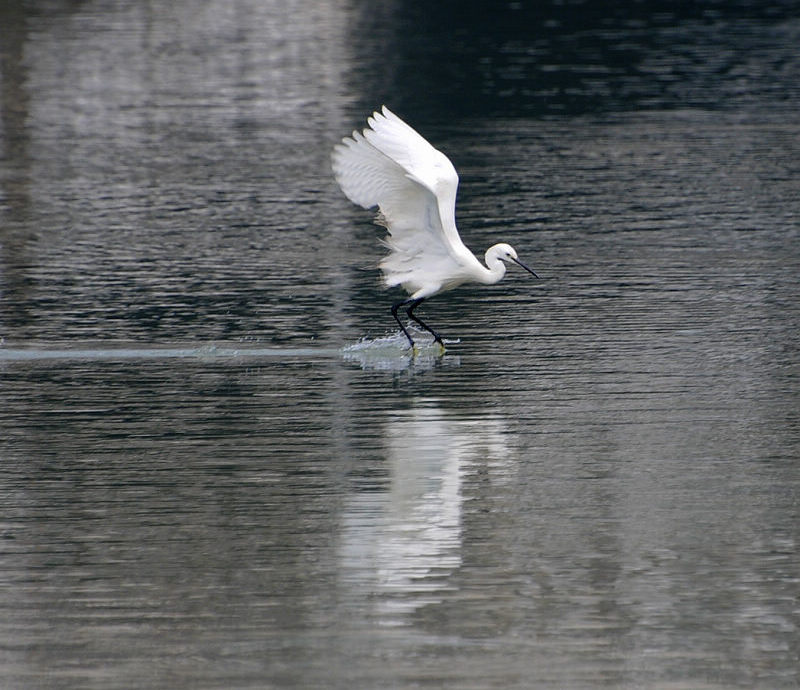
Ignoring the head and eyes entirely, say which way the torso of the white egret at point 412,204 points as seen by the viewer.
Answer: to the viewer's right
